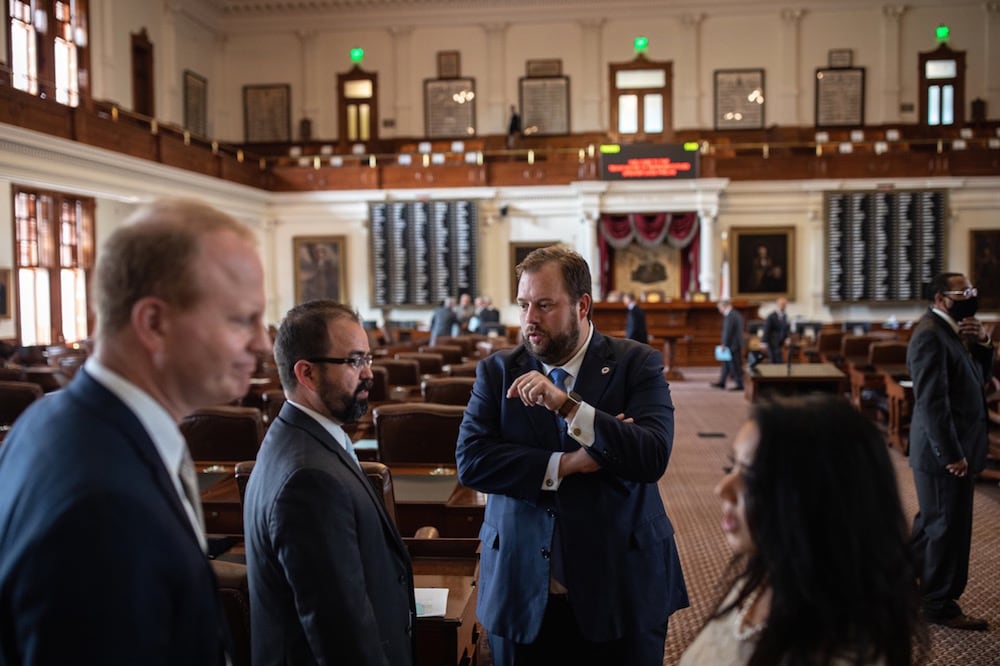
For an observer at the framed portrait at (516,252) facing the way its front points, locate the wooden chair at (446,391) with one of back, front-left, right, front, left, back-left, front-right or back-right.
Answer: front

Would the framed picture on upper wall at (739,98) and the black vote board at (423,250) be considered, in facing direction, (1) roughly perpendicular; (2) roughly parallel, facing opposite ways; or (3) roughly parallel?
roughly parallel

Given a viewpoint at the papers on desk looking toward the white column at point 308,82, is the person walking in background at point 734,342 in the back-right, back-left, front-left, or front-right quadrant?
front-right

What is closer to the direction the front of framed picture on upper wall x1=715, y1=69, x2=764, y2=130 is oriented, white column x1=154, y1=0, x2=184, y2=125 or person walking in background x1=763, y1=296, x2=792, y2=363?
the person walking in background

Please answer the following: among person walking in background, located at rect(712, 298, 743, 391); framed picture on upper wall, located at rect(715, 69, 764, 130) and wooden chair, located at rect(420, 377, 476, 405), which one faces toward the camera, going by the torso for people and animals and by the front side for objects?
the framed picture on upper wall

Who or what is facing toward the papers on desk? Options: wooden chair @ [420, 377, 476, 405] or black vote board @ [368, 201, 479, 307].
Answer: the black vote board

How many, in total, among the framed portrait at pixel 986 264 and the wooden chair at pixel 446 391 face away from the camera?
1

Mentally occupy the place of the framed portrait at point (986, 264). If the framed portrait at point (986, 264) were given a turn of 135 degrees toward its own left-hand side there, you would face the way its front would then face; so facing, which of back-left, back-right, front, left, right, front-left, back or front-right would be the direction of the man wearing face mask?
back-right

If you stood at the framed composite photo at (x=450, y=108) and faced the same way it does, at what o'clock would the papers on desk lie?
The papers on desk is roughly at 12 o'clock from the framed composite photo.

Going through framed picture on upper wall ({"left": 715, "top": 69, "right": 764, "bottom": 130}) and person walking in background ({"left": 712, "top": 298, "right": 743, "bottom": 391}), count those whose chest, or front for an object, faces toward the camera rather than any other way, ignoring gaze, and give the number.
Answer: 1

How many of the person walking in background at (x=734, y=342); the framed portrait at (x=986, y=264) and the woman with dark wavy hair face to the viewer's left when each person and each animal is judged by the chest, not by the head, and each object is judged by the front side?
2

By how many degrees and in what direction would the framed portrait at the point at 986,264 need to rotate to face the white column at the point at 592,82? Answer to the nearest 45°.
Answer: approximately 90° to its right

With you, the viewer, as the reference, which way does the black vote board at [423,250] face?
facing the viewer

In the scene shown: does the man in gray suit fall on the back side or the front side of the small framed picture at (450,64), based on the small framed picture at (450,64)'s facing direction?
on the front side

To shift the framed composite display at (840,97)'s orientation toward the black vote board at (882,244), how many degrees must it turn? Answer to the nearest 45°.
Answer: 0° — it already faces it

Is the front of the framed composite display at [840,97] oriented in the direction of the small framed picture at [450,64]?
no

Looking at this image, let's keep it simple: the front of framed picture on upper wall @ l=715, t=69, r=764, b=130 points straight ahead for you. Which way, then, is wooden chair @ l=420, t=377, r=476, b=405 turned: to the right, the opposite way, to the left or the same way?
the opposite way

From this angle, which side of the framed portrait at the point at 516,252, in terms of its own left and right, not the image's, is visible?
front

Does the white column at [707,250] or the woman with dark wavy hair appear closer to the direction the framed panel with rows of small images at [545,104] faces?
the woman with dark wavy hair

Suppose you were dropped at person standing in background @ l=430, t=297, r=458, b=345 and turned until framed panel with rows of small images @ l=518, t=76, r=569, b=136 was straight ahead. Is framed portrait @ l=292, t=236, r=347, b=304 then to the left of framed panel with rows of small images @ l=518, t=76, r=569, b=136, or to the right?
left

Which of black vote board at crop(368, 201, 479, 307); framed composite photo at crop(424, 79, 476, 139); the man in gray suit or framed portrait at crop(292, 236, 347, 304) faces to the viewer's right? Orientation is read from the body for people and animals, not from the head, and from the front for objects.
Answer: the man in gray suit
